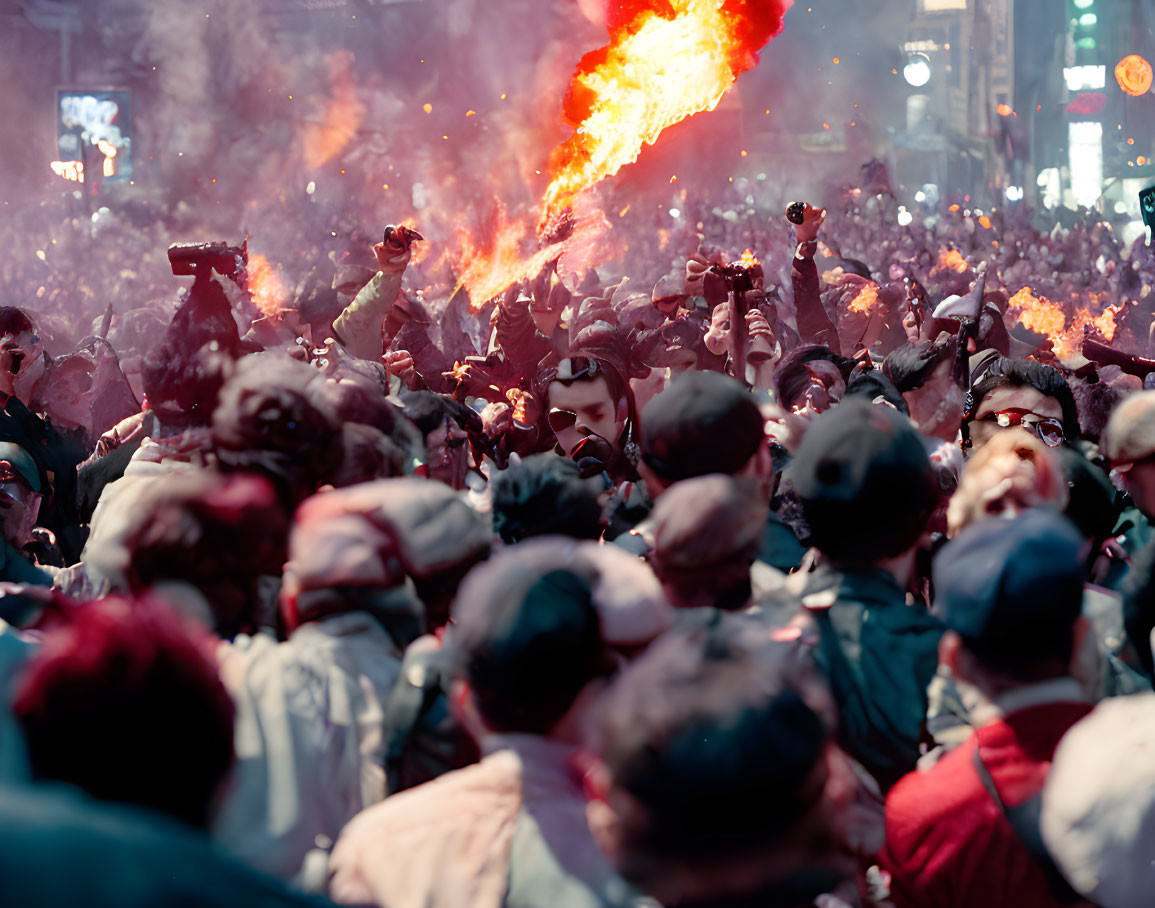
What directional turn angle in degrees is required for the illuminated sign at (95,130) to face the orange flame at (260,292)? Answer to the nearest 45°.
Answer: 0° — it already faces it

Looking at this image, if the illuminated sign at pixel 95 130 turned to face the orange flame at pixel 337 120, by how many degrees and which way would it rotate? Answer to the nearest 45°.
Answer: approximately 90° to its left

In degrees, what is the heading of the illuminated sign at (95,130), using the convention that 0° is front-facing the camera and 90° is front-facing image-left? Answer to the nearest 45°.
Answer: approximately 0°
